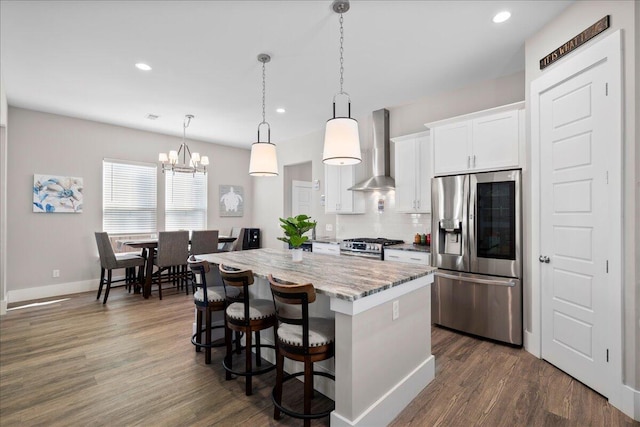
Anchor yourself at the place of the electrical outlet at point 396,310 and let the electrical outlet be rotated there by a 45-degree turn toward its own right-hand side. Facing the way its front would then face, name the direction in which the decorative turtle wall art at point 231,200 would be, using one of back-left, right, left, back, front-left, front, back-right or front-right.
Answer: back-right

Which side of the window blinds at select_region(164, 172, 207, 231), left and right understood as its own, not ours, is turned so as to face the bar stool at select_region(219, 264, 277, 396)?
front

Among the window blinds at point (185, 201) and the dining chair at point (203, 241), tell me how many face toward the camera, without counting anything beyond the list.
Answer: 1

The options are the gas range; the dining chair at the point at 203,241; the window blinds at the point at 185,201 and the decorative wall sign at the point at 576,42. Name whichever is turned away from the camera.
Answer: the dining chair

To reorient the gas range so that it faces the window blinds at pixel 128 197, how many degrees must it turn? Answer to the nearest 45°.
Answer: approximately 45° to its right

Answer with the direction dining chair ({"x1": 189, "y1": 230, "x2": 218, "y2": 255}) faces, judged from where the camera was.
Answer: facing away from the viewer

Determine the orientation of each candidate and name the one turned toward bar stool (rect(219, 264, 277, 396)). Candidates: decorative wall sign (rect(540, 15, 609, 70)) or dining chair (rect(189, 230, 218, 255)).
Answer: the decorative wall sign

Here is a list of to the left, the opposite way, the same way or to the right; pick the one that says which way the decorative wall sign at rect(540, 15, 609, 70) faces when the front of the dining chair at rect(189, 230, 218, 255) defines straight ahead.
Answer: to the left

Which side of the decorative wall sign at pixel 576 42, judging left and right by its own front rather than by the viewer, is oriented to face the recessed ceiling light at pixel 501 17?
front

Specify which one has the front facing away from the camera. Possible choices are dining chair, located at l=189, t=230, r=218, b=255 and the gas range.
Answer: the dining chair

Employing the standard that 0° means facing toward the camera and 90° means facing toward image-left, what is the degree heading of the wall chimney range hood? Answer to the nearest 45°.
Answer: approximately 45°

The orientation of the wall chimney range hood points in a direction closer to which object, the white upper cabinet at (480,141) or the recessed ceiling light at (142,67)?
the recessed ceiling light

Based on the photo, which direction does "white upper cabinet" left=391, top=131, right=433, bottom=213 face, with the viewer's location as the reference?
facing the viewer and to the left of the viewer

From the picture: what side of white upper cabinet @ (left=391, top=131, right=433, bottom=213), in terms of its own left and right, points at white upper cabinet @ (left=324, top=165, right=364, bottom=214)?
right

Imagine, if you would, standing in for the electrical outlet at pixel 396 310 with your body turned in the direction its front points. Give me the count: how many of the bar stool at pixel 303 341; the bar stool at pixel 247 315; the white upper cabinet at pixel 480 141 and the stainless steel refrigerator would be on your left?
2

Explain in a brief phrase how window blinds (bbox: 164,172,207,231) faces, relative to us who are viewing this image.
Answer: facing the viewer

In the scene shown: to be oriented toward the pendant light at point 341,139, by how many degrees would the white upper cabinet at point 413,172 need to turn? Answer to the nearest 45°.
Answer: approximately 45° to its left
